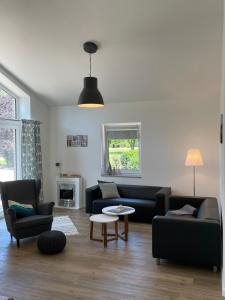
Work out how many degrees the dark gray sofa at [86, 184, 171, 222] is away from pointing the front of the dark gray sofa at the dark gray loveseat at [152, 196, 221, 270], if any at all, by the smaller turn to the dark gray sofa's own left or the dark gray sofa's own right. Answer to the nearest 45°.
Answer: approximately 45° to the dark gray sofa's own left

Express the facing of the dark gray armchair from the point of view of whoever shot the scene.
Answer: facing the viewer and to the right of the viewer

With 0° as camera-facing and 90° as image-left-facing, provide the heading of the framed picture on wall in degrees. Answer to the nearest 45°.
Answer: approximately 0°

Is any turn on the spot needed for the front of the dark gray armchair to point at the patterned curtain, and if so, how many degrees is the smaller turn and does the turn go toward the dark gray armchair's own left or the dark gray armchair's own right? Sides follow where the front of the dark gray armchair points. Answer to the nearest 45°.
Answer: approximately 135° to the dark gray armchair's own left

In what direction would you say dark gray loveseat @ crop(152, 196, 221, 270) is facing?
to the viewer's left

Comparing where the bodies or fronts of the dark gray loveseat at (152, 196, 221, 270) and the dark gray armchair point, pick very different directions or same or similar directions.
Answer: very different directions

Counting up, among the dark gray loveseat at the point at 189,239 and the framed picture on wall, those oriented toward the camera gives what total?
1

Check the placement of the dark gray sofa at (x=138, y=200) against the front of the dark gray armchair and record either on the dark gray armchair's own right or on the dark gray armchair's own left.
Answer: on the dark gray armchair's own left

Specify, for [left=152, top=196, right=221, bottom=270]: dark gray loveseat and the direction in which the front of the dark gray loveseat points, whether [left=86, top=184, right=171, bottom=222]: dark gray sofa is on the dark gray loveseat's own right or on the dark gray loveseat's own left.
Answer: on the dark gray loveseat's own right

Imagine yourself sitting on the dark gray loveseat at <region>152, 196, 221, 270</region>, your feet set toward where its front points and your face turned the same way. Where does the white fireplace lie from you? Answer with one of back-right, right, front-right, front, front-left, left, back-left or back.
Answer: front-right

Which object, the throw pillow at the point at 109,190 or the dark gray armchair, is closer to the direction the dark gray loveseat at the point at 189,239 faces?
the dark gray armchair

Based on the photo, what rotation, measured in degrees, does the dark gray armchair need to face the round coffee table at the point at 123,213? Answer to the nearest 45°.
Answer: approximately 45° to its left

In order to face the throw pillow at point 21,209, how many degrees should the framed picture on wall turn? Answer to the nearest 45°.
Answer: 0° — it already faces it

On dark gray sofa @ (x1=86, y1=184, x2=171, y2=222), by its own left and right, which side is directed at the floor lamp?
left
